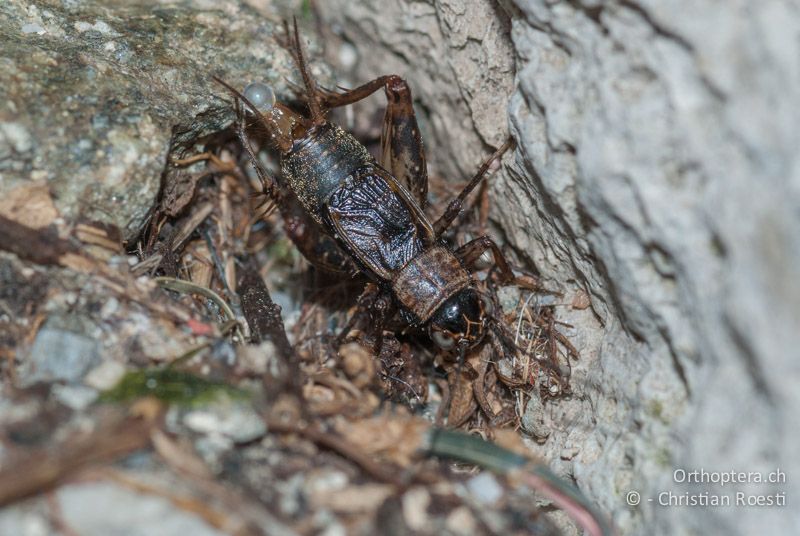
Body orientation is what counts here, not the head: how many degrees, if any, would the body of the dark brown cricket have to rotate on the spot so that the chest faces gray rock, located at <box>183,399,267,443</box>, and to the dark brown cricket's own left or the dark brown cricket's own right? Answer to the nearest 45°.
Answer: approximately 45° to the dark brown cricket's own right

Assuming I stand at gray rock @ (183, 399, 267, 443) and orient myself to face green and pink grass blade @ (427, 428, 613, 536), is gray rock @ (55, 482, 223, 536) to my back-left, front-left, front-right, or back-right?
back-right

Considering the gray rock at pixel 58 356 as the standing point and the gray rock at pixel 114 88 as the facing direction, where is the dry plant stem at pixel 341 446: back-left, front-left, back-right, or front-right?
back-right

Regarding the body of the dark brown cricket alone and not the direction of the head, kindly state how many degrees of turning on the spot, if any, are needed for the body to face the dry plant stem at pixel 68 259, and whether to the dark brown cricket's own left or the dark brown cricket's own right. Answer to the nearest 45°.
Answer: approximately 90° to the dark brown cricket's own right

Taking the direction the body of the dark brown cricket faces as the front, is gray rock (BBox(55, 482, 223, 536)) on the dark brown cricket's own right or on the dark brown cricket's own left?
on the dark brown cricket's own right

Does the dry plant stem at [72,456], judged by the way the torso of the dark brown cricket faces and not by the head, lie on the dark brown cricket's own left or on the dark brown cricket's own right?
on the dark brown cricket's own right

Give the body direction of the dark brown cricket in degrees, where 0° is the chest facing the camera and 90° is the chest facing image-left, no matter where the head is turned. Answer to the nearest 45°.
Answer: approximately 315°

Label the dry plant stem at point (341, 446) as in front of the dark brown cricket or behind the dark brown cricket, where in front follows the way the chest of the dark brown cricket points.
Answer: in front

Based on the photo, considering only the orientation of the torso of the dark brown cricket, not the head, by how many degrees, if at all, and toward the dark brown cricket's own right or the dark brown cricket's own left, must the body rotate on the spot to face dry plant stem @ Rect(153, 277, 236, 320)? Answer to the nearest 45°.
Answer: approximately 90° to the dark brown cricket's own right
